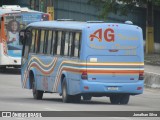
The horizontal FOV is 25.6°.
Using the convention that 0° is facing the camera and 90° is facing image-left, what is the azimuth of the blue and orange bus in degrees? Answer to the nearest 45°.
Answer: approximately 135°
